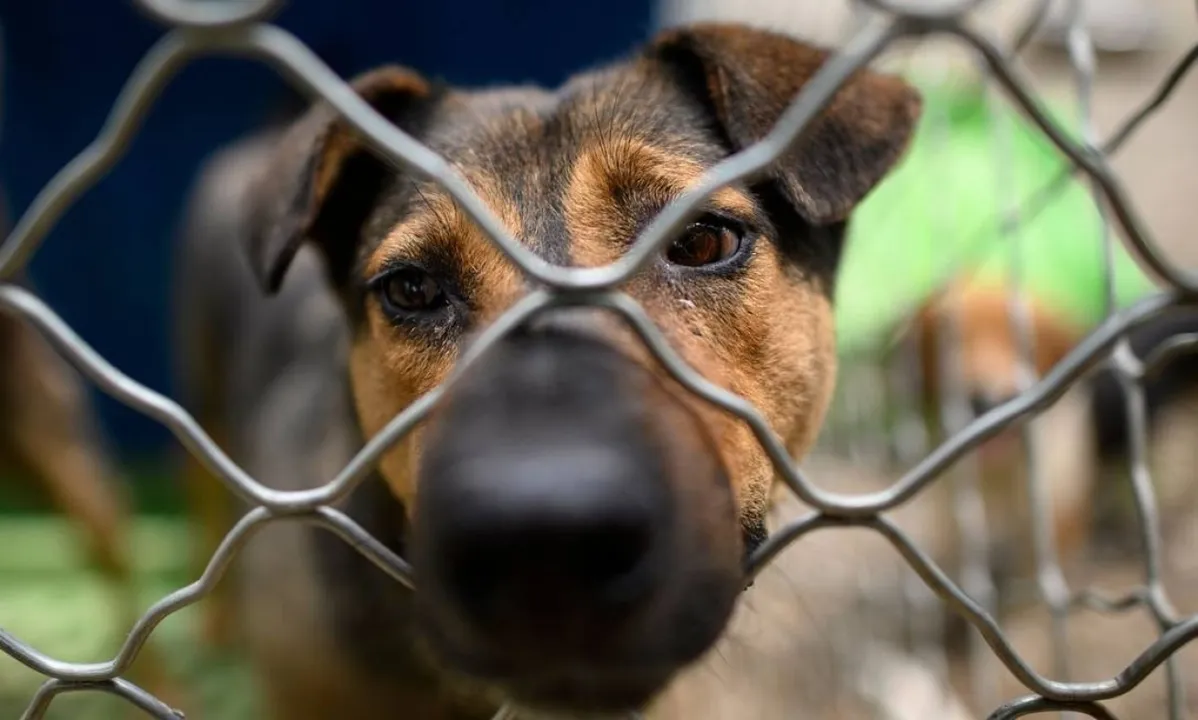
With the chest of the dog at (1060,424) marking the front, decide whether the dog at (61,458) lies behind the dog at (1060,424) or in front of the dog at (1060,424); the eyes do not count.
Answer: in front

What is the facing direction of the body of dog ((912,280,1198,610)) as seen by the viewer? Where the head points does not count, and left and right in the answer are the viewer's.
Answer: facing the viewer and to the left of the viewer

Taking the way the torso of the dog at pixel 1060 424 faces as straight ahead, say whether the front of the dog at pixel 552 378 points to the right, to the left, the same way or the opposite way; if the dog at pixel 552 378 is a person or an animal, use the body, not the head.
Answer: to the left

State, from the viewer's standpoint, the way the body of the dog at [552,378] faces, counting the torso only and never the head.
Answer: toward the camera
